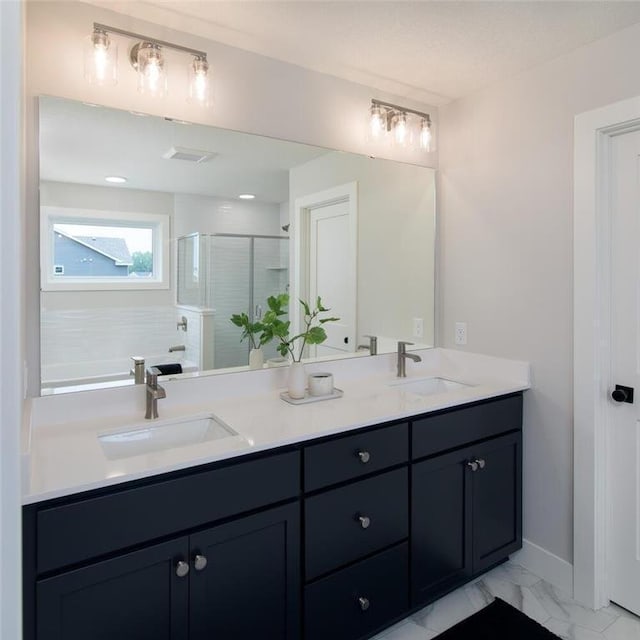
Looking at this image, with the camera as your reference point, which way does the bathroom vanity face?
facing the viewer and to the right of the viewer

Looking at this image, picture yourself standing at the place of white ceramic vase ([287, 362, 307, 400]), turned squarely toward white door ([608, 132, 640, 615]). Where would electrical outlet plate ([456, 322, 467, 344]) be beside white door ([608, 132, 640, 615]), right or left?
left

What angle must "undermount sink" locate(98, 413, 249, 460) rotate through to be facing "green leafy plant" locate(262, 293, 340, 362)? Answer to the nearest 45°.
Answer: approximately 90° to its left

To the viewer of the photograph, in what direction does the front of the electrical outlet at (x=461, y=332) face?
facing the viewer and to the left of the viewer

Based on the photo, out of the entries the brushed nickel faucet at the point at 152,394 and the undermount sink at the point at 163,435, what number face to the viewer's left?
0
